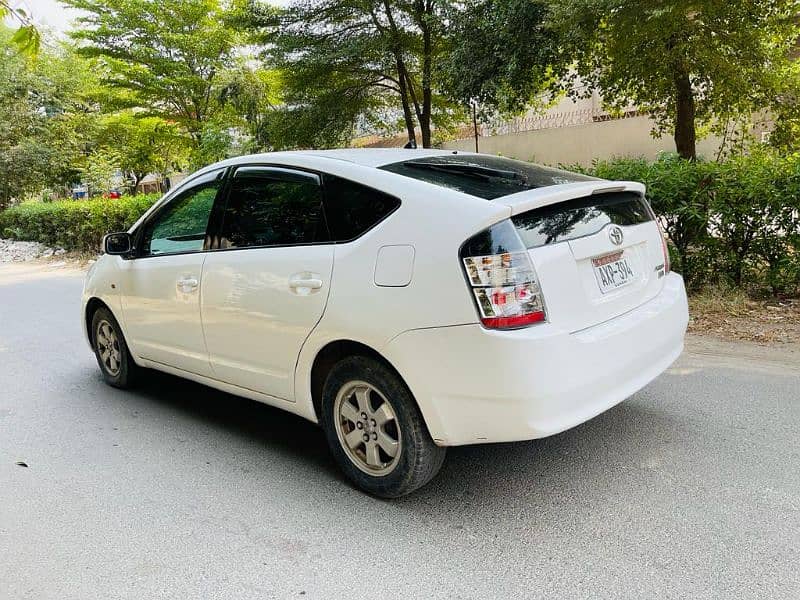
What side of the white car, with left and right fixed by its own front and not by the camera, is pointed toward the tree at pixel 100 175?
front

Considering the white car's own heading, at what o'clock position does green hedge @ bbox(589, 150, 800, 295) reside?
The green hedge is roughly at 3 o'clock from the white car.

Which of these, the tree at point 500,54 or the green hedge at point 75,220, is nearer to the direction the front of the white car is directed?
the green hedge

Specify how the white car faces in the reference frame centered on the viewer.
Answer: facing away from the viewer and to the left of the viewer

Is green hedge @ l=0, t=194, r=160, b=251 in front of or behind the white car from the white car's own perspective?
in front

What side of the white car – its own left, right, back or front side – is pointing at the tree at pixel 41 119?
front

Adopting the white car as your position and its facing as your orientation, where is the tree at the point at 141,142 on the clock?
The tree is roughly at 1 o'clock from the white car.

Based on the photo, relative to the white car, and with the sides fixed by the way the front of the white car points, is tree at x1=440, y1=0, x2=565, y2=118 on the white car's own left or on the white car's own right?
on the white car's own right
